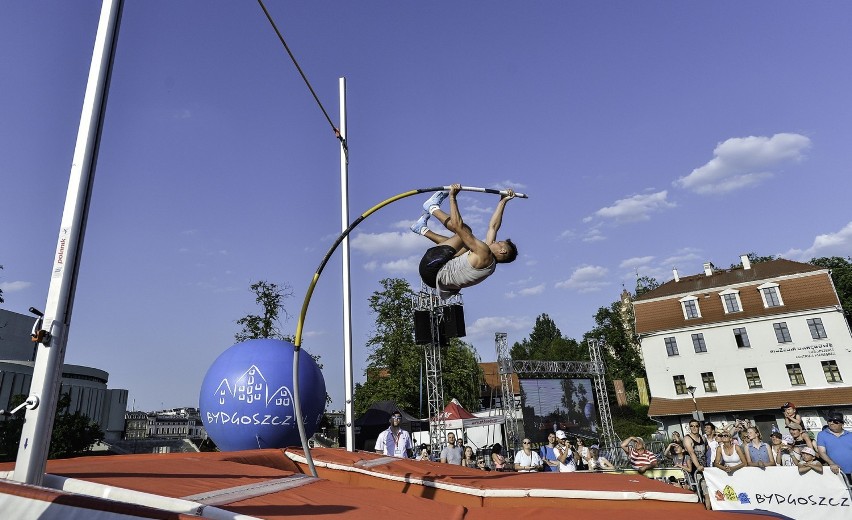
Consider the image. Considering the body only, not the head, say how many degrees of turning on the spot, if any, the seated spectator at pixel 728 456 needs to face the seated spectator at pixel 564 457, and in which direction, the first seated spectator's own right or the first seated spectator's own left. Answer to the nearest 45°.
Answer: approximately 45° to the first seated spectator's own right

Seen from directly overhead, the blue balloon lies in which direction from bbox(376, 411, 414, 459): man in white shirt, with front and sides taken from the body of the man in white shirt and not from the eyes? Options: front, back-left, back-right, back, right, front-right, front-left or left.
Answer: front-right

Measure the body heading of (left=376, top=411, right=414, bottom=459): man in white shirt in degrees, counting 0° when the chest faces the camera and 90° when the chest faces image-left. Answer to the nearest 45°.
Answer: approximately 0°

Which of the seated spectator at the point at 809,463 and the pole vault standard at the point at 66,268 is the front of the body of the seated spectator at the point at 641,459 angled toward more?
the pole vault standard

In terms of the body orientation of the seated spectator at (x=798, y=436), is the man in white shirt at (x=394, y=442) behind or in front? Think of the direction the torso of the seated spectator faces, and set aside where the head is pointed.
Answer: in front

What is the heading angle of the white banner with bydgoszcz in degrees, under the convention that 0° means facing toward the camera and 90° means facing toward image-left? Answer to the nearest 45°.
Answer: approximately 0°

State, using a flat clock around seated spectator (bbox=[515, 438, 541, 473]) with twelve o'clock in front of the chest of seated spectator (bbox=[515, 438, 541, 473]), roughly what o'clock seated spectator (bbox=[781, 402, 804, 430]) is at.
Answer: seated spectator (bbox=[781, 402, 804, 430]) is roughly at 9 o'clock from seated spectator (bbox=[515, 438, 541, 473]).

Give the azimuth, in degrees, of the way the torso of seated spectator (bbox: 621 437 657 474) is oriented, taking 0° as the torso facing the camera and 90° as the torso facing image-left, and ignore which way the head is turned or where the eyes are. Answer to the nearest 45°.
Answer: approximately 45°
